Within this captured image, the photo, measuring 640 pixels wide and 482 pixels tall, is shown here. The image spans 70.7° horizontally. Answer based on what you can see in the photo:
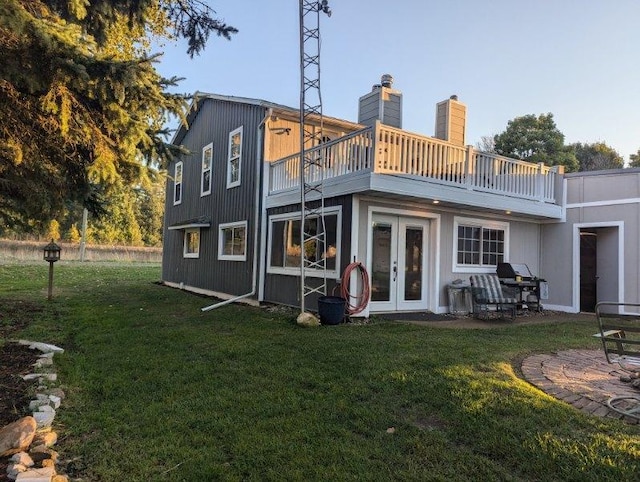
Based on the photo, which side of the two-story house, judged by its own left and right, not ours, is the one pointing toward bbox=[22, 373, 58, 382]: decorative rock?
right

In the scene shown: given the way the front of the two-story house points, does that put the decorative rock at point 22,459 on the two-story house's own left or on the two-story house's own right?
on the two-story house's own right

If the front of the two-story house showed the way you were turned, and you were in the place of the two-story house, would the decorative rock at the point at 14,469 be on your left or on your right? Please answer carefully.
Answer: on your right

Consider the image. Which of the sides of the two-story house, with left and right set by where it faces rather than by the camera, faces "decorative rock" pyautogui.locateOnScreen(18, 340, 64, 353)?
right

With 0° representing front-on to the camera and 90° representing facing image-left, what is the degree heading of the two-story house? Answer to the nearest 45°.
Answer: approximately 315°

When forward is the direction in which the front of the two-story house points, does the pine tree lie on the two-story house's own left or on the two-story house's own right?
on the two-story house's own right

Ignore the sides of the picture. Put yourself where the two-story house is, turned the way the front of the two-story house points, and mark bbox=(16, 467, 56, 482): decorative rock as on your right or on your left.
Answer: on your right

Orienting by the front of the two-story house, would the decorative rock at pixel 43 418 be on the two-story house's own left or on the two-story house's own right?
on the two-story house's own right

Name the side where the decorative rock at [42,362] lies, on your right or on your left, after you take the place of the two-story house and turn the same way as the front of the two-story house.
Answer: on your right
